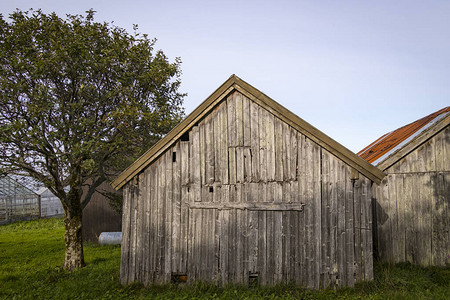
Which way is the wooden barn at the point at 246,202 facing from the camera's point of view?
toward the camera

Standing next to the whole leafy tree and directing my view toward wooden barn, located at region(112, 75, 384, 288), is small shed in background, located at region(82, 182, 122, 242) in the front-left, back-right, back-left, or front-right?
back-left

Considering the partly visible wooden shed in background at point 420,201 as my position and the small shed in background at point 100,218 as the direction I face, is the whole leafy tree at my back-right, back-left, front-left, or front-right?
front-left

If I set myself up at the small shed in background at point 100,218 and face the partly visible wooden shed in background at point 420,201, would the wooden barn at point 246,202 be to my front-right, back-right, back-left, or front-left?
front-right

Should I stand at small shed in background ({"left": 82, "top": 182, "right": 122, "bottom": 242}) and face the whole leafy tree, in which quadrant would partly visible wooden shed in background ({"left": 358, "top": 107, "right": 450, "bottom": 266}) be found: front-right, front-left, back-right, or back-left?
front-left

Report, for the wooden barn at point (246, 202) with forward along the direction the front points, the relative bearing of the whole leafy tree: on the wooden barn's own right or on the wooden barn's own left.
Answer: on the wooden barn's own right

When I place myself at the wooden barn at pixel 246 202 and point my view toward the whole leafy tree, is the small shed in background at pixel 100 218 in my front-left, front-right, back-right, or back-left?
front-right

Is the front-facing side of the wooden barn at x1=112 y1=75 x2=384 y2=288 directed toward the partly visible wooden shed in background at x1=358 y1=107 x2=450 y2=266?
no

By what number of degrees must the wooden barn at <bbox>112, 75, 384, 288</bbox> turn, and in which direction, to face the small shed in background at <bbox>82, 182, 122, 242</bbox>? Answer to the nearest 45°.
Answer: approximately 135° to its right
